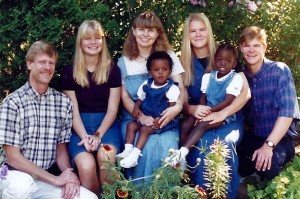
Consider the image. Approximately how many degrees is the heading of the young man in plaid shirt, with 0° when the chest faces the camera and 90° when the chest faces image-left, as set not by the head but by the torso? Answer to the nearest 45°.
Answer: approximately 45°

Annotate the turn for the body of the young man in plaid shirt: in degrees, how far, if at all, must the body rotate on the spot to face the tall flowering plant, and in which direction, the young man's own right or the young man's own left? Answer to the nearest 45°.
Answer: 0° — they already face it
